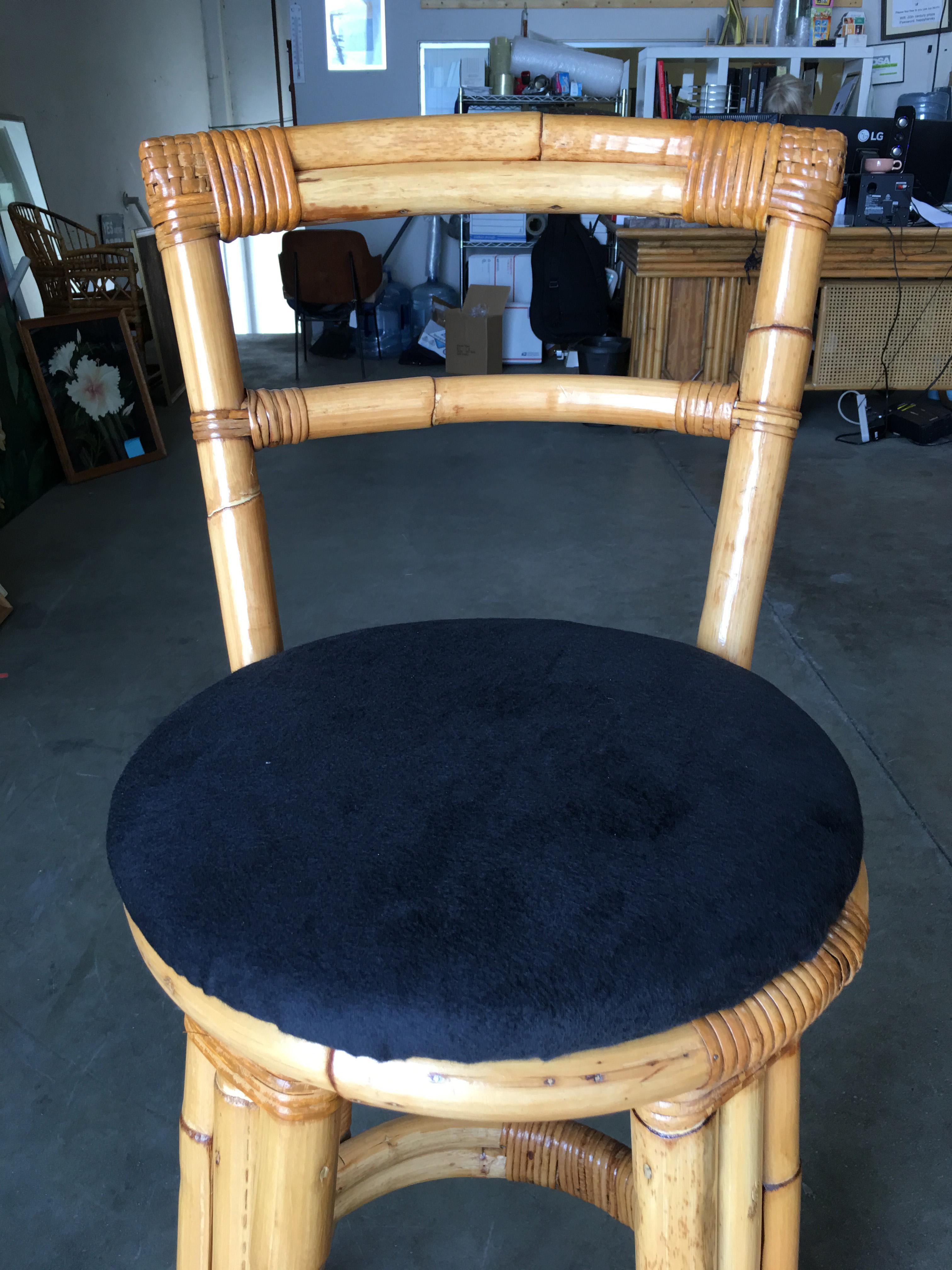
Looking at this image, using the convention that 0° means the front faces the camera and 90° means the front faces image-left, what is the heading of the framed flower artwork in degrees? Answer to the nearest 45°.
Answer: approximately 315°

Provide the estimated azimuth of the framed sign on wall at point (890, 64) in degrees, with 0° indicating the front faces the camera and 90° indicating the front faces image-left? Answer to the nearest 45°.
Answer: approximately 0°

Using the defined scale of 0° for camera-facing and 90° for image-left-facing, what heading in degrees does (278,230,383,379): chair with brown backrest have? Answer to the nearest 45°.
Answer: approximately 180°

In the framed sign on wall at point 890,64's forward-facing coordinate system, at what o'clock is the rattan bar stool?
The rattan bar stool is roughly at 12 o'clock from the framed sign on wall.

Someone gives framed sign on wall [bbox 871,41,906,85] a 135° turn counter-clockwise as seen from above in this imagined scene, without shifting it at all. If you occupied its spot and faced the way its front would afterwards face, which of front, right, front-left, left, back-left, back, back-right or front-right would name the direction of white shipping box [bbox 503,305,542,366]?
back

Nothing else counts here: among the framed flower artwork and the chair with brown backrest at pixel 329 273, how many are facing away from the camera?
1

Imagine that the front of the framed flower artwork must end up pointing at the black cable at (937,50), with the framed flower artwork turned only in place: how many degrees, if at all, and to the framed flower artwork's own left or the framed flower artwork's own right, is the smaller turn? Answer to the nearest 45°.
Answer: approximately 45° to the framed flower artwork's own left

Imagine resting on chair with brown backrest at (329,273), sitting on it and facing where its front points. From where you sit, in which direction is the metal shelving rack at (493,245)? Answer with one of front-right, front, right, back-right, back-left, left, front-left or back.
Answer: right

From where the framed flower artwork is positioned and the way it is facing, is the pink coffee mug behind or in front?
in front

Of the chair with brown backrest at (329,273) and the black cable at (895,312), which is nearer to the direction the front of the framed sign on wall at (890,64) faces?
the black cable

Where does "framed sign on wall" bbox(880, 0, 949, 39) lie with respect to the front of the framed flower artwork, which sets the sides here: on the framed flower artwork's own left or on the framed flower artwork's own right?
on the framed flower artwork's own left

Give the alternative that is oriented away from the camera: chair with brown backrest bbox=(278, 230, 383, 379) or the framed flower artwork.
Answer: the chair with brown backrest

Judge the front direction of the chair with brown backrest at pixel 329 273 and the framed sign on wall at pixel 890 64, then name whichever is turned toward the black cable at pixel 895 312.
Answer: the framed sign on wall

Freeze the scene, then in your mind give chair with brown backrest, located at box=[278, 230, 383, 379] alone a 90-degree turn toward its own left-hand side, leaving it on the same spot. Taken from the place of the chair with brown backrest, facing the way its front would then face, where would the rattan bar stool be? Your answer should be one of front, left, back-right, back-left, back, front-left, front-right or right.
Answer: left
